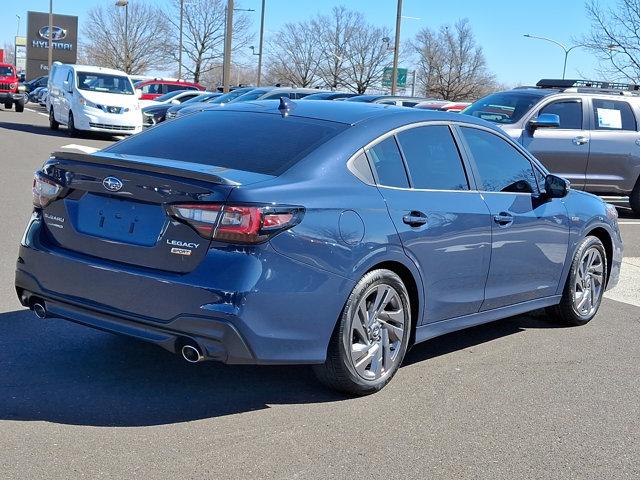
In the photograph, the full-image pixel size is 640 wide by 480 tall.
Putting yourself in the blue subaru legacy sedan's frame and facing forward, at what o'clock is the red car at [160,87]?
The red car is roughly at 10 o'clock from the blue subaru legacy sedan.

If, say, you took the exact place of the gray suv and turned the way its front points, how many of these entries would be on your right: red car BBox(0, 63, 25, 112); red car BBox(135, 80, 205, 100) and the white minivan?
3

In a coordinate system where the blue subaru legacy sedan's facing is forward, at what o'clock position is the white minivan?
The white minivan is roughly at 10 o'clock from the blue subaru legacy sedan.

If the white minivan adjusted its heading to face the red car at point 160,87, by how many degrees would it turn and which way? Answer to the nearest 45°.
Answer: approximately 135° to its left

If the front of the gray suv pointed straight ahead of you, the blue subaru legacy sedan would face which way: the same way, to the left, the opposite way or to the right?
the opposite way

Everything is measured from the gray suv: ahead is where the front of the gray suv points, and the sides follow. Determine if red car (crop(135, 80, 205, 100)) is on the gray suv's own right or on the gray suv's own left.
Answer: on the gray suv's own right

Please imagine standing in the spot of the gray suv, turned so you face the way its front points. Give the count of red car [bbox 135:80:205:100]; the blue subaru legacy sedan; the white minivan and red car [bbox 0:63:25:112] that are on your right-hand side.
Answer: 3

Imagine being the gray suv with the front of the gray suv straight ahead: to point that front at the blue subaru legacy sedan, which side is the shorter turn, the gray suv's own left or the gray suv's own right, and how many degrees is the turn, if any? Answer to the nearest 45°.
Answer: approximately 45° to the gray suv's own left

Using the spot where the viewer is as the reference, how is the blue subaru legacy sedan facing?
facing away from the viewer and to the right of the viewer
